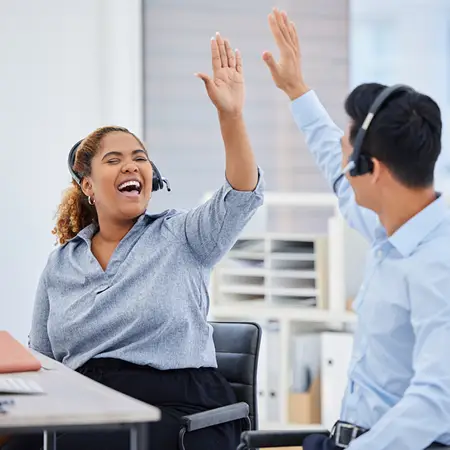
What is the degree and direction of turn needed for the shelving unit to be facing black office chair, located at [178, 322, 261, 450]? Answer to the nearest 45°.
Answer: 0° — it already faces it

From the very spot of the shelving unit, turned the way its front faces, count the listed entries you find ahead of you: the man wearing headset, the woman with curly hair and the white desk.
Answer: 3

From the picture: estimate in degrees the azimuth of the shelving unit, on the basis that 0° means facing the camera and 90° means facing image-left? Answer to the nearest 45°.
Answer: approximately 0°

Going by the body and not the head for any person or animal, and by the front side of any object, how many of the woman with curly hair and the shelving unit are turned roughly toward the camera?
2

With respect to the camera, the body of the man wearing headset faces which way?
to the viewer's left

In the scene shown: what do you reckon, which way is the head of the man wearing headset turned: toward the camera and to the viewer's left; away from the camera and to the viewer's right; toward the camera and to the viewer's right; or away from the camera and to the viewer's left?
away from the camera and to the viewer's left

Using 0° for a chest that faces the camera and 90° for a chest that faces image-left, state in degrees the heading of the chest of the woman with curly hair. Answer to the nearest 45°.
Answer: approximately 0°

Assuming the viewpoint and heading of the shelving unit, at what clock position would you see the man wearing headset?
The man wearing headset is roughly at 12 o'clock from the shelving unit.

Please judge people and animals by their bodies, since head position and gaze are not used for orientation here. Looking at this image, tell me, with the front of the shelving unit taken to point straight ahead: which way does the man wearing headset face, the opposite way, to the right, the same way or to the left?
to the right

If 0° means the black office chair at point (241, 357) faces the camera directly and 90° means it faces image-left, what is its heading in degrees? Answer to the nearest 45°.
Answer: approximately 45°

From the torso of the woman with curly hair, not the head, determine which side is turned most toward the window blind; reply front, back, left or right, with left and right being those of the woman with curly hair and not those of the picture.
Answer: back

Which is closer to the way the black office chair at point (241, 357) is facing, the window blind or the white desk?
the white desk
